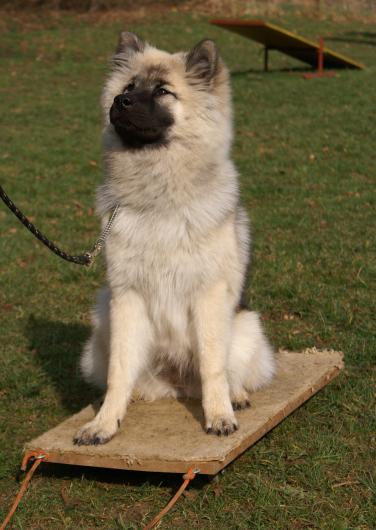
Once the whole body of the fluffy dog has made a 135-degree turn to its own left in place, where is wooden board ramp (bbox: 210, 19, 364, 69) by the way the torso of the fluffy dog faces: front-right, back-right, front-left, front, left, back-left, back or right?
front-left

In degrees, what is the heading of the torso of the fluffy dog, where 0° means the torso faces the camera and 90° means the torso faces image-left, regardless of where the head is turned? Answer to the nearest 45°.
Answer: approximately 0°
